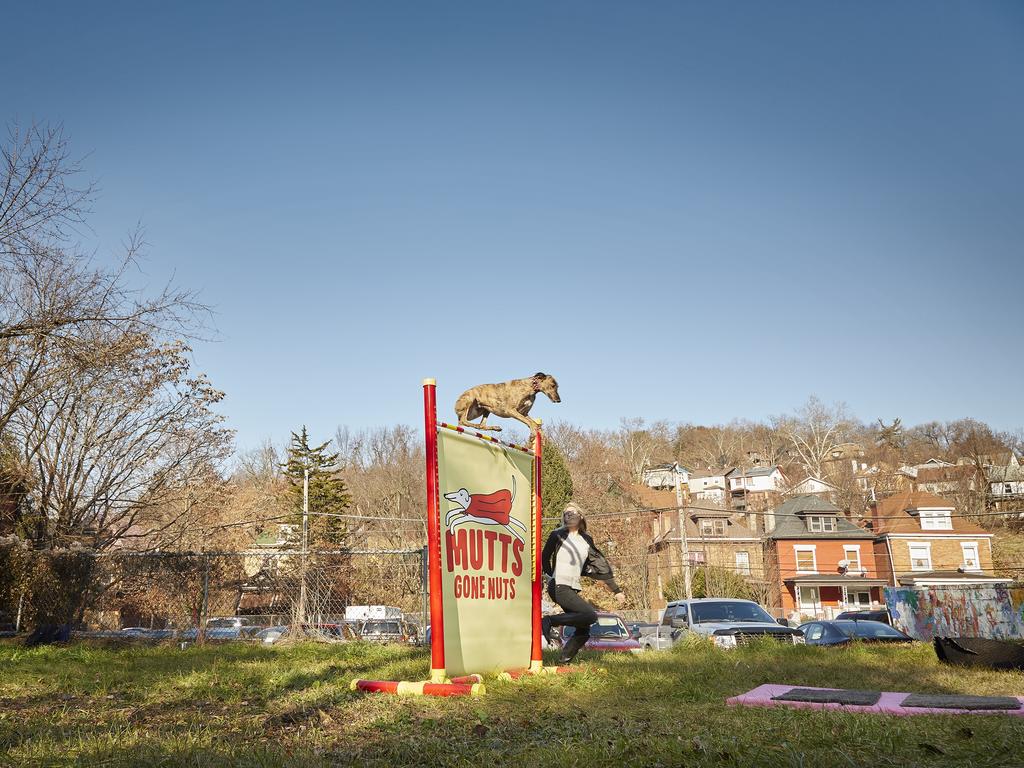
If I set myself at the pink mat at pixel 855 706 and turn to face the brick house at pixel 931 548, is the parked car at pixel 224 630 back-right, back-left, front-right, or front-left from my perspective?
front-left

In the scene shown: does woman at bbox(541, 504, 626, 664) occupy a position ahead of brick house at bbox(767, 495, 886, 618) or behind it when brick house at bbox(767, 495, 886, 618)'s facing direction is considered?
ahead

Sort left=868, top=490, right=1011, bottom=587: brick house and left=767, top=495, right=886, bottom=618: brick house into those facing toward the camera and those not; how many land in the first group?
2

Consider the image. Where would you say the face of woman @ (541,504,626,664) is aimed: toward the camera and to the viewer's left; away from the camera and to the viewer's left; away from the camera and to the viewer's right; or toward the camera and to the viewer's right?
toward the camera and to the viewer's left

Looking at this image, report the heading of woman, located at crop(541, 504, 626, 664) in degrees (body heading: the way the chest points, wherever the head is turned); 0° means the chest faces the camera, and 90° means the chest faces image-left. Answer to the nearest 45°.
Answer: approximately 315°

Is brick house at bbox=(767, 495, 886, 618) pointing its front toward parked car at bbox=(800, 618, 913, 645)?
yes

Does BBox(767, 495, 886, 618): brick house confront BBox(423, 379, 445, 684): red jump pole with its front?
yes

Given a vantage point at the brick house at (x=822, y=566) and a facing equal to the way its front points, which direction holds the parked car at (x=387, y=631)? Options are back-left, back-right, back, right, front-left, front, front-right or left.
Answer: front

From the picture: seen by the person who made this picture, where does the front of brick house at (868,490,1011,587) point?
facing the viewer

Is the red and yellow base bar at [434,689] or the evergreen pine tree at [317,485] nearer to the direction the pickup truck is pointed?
the red and yellow base bar

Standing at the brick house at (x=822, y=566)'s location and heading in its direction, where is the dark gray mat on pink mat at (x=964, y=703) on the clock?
The dark gray mat on pink mat is roughly at 12 o'clock from the brick house.

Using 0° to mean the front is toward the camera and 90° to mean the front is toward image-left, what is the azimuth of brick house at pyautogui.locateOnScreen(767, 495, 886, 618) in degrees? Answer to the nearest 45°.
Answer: approximately 0°

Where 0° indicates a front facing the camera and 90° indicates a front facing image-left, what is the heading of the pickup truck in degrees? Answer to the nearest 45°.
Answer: approximately 315°
